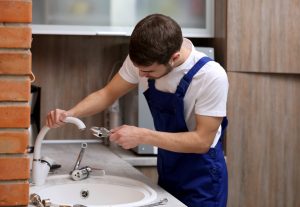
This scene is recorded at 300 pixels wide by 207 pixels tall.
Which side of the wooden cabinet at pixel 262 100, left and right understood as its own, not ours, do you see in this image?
front

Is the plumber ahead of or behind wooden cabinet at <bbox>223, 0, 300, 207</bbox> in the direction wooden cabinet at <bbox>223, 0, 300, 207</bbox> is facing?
ahead

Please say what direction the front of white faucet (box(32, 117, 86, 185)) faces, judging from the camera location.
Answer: facing to the right of the viewer

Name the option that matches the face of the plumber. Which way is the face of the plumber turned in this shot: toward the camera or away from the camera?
toward the camera

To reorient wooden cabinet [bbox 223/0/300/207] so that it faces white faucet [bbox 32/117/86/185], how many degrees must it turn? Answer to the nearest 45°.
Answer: approximately 45° to its right

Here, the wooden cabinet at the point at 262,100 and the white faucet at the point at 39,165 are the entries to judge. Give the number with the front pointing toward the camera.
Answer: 1

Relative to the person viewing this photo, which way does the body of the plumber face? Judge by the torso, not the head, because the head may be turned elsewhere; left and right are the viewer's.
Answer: facing the viewer and to the left of the viewer

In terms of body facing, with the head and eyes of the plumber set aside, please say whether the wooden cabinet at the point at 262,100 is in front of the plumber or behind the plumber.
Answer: behind
